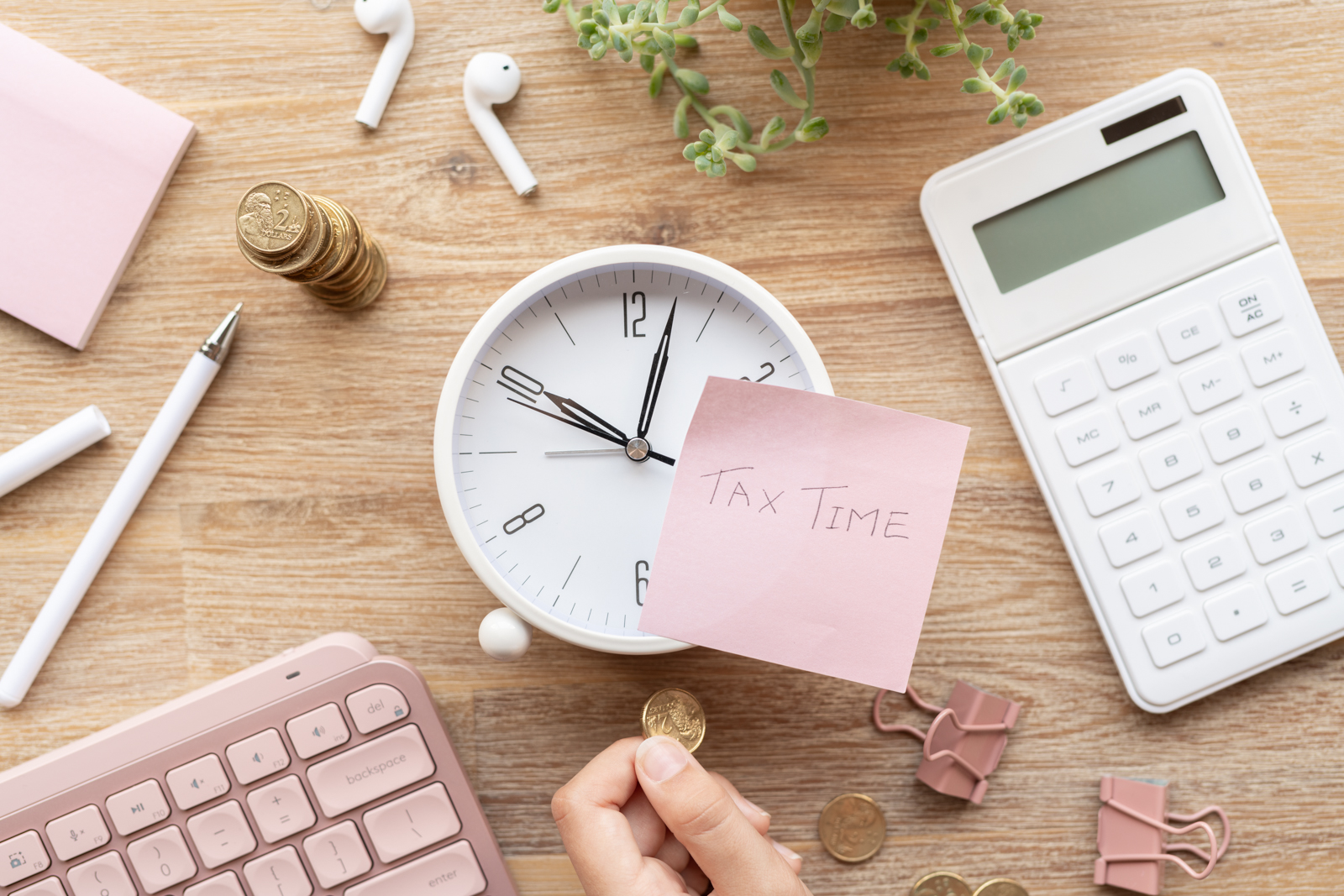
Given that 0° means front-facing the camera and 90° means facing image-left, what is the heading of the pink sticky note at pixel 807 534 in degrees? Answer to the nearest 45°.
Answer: approximately 0°

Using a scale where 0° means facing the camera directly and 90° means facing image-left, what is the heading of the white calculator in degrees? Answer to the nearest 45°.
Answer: approximately 0°

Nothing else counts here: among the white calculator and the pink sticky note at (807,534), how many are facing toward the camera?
2
